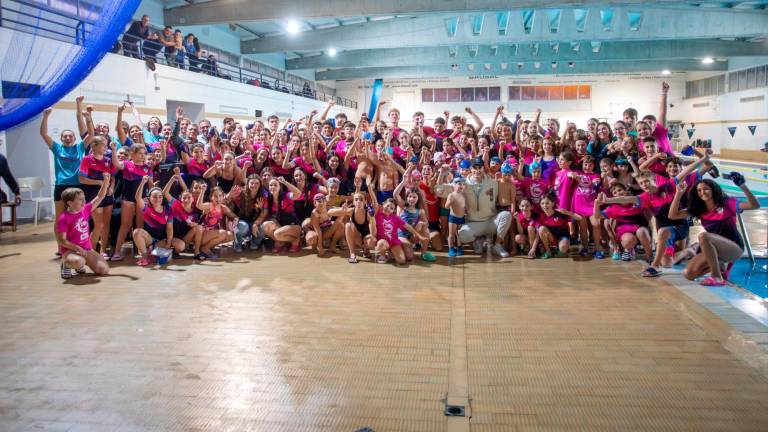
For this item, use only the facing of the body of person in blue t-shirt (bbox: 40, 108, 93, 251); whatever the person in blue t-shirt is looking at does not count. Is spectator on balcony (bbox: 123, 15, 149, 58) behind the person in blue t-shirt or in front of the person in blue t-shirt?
behind

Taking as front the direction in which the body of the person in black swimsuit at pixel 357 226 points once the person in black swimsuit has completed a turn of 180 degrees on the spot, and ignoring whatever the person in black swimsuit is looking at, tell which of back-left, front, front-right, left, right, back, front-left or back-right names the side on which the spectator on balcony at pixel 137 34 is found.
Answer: front-left

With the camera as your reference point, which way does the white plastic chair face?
facing to the right of the viewer

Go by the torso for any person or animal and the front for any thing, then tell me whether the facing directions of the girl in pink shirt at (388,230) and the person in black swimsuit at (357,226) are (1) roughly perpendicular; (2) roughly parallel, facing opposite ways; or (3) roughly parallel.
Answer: roughly parallel

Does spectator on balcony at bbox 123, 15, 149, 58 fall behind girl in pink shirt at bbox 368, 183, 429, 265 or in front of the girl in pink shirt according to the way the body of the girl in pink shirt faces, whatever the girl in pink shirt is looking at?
behind

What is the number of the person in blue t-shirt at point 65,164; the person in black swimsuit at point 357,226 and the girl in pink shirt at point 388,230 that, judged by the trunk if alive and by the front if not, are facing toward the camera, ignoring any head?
3

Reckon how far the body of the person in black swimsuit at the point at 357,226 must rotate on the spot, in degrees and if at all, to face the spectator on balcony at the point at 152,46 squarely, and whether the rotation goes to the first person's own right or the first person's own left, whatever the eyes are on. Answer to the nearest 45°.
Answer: approximately 135° to the first person's own right

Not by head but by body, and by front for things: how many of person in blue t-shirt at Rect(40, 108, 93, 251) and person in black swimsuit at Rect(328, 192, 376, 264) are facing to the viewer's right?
0

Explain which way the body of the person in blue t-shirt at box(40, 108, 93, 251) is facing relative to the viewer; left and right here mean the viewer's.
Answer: facing the viewer

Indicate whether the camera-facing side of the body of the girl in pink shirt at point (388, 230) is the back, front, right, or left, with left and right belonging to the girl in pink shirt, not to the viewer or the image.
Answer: front

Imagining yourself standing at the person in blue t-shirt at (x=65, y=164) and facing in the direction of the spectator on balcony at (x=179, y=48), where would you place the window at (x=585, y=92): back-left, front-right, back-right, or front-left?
front-right

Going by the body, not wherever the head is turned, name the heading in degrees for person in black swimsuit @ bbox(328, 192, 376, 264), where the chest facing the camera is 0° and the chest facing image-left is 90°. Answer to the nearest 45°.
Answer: approximately 0°

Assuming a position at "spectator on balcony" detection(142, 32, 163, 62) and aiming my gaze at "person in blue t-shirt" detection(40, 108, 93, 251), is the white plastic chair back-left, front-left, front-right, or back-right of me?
front-right
